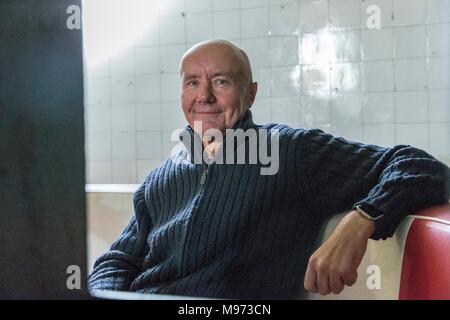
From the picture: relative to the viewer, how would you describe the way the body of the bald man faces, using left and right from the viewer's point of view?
facing the viewer and to the left of the viewer
